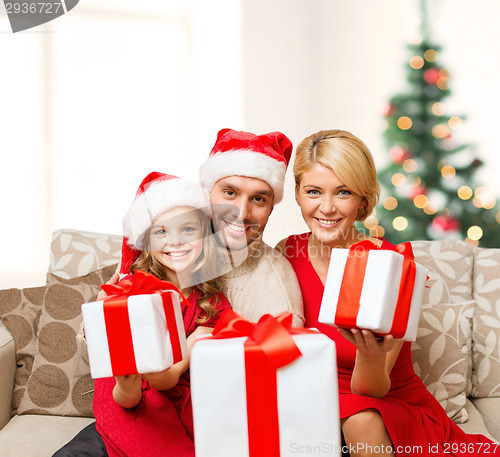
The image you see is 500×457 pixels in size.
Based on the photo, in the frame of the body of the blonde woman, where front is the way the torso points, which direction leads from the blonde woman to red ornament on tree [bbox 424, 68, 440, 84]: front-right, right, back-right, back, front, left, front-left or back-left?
back

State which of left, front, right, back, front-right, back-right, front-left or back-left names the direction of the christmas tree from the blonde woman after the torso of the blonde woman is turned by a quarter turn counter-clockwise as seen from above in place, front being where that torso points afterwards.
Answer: left

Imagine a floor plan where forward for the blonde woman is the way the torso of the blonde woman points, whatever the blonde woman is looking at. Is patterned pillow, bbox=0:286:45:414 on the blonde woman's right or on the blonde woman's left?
on the blonde woman's right

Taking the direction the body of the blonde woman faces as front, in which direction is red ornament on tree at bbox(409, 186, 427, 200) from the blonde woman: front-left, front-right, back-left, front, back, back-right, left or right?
back

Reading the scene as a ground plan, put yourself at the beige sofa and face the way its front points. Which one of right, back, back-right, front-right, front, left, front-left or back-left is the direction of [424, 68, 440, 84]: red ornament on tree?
back-left

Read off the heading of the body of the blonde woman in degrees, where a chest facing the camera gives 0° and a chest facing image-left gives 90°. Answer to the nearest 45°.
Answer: approximately 0°

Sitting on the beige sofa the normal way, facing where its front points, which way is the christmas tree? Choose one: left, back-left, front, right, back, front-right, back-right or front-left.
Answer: back-left
